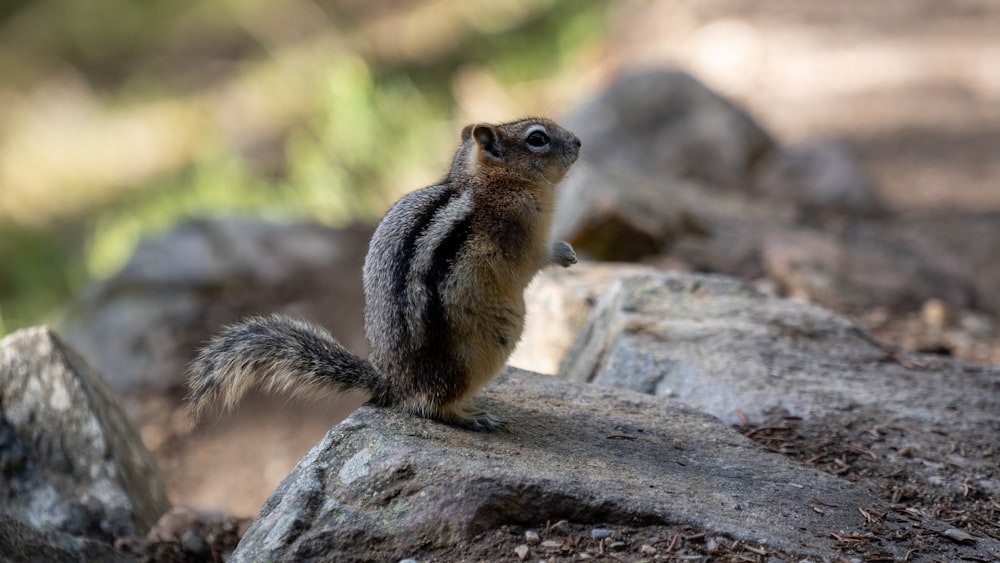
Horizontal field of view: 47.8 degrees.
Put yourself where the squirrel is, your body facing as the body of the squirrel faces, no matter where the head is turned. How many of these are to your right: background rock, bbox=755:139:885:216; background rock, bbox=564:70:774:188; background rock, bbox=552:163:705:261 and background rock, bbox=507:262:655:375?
0

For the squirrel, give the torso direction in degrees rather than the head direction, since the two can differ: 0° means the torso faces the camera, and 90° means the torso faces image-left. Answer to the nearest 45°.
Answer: approximately 270°

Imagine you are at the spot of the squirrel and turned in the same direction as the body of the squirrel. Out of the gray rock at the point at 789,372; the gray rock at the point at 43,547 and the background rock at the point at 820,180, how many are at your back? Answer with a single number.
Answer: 1

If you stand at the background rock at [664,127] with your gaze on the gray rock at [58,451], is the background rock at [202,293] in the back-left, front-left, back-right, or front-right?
front-right

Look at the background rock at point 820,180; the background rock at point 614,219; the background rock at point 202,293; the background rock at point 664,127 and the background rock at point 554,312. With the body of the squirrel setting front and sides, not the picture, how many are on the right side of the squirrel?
0

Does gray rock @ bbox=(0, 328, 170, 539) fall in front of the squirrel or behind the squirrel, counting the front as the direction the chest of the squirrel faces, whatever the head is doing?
behind

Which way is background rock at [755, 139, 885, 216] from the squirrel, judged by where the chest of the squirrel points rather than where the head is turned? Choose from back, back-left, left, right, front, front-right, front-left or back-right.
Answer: front-left

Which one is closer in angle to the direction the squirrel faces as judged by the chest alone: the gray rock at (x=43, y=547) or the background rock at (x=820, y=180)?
the background rock

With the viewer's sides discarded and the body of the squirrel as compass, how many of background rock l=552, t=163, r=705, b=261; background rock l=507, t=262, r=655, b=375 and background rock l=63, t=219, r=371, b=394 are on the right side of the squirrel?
0

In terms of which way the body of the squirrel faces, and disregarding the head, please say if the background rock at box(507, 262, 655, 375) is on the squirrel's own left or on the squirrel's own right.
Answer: on the squirrel's own left

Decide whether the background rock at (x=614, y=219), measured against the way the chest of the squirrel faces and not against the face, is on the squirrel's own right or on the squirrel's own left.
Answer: on the squirrel's own left

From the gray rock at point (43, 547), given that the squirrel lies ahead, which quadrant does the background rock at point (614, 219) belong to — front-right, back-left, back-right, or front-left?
front-left

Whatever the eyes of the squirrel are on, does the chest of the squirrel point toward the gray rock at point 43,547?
no
